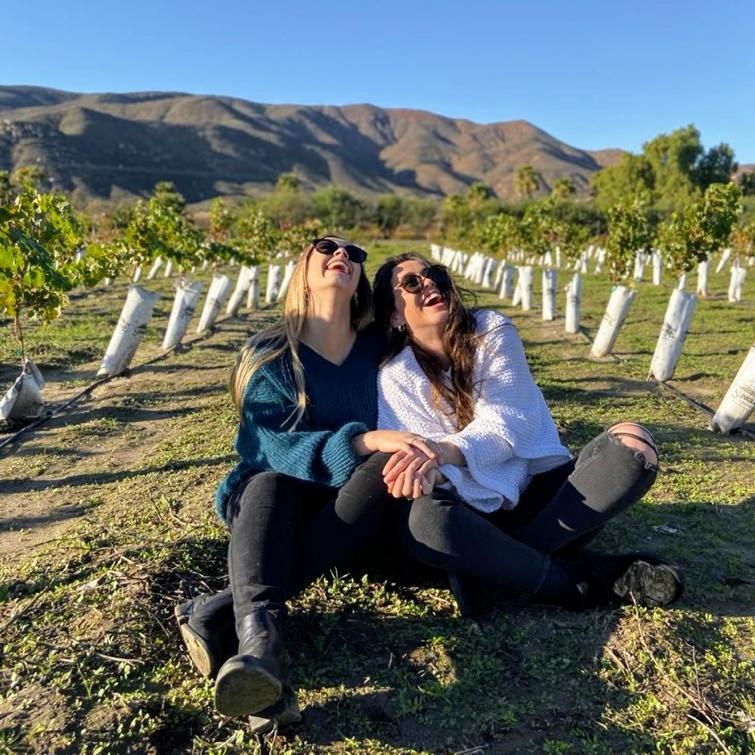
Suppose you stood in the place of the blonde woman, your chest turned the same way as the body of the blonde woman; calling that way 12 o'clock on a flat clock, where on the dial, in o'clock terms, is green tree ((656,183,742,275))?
The green tree is roughly at 7 o'clock from the blonde woman.

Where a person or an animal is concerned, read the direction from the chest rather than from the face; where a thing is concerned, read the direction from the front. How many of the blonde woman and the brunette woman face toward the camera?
2

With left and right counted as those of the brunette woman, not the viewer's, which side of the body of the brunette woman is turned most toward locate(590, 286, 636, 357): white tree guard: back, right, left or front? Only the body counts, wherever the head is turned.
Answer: back

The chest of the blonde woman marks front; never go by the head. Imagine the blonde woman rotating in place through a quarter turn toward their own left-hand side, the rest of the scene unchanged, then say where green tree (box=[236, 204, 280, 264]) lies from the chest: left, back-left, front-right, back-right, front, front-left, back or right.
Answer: left

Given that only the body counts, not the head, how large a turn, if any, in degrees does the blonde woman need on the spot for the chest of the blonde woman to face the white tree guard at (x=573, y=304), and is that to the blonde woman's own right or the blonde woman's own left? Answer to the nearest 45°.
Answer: approximately 135° to the blonde woman's own left

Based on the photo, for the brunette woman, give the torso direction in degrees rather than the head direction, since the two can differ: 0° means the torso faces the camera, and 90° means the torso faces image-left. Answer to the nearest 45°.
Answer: approximately 0°

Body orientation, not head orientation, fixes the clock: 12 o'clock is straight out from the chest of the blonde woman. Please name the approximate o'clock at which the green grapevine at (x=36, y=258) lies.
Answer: The green grapevine is roughly at 5 o'clock from the blonde woman.

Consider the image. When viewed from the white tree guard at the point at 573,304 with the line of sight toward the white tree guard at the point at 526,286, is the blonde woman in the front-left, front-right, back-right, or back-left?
back-left

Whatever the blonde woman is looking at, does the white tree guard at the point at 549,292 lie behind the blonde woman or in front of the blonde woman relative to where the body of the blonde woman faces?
behind

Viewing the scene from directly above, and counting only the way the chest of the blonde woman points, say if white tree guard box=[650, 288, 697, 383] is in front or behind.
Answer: behind

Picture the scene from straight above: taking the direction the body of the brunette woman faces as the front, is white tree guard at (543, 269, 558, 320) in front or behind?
behind
